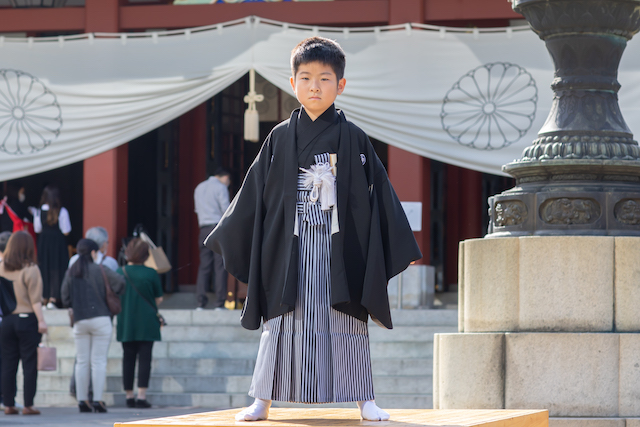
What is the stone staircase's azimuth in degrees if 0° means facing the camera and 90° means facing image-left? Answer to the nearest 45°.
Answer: approximately 0°

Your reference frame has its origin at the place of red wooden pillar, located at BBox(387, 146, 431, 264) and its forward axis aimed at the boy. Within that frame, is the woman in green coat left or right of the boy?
right

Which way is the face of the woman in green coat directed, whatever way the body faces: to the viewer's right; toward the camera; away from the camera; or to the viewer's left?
away from the camera

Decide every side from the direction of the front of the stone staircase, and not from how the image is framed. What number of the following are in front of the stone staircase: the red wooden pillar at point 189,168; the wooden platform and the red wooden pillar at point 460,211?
1

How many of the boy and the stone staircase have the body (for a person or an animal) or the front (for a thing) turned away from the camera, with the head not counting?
0

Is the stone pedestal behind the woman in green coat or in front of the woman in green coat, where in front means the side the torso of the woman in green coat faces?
behind

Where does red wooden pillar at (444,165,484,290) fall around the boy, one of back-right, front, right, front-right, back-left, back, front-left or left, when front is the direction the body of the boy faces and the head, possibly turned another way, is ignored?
back

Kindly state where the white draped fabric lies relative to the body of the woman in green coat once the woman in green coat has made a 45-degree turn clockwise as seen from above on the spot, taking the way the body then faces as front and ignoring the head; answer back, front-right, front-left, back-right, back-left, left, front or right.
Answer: front

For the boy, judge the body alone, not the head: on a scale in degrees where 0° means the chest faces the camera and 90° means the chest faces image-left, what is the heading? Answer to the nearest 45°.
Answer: approximately 0°

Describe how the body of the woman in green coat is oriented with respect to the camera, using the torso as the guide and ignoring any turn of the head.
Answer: away from the camera

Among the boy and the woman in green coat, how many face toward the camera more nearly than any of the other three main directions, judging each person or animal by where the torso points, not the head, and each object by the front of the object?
1

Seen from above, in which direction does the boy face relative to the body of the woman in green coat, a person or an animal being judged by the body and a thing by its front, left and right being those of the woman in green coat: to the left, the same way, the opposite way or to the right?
the opposite way

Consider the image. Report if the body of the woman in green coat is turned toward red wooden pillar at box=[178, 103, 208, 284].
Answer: yes

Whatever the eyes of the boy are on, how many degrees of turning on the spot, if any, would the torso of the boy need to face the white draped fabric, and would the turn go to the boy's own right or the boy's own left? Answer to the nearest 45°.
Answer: approximately 180°
